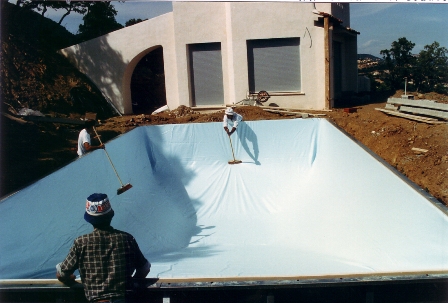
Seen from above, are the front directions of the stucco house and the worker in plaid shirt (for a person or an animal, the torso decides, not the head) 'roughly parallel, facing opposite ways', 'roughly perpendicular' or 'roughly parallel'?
roughly parallel, facing opposite ways

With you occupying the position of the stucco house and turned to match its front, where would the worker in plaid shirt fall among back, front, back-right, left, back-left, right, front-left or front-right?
front

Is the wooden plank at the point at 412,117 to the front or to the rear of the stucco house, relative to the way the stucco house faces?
to the front

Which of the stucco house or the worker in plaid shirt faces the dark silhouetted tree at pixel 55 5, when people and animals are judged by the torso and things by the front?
the worker in plaid shirt

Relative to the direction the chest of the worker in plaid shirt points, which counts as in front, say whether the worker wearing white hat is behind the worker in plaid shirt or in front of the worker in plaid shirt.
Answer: in front

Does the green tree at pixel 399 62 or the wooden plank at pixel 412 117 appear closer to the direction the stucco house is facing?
the wooden plank

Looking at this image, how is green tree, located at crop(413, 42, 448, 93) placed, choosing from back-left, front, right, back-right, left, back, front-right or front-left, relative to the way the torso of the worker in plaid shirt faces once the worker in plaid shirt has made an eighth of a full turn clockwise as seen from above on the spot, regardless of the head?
front

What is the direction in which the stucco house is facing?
toward the camera

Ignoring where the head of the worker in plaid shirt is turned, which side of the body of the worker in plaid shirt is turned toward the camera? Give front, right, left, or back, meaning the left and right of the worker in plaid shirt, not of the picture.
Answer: back

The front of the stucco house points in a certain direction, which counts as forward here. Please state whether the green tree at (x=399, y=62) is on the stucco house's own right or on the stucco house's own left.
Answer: on the stucco house's own left

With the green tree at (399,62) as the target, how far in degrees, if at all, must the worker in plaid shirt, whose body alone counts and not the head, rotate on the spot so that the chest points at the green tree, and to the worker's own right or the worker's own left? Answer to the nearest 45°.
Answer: approximately 45° to the worker's own right

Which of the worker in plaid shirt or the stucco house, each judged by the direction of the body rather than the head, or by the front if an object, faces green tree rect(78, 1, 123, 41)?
the worker in plaid shirt

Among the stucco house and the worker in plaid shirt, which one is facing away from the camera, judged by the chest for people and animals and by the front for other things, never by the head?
the worker in plaid shirt

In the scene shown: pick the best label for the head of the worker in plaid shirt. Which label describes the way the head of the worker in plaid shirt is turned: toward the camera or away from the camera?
away from the camera

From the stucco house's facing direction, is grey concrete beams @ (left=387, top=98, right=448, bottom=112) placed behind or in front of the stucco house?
in front

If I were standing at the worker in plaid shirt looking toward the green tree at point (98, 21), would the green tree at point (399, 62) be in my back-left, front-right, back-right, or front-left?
front-right

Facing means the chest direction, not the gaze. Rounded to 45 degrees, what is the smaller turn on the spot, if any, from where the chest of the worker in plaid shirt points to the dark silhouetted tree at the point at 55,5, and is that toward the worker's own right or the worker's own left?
0° — they already face it

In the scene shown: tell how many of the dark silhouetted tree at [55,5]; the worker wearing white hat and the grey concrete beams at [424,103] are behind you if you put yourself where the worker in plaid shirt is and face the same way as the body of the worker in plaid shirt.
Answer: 0

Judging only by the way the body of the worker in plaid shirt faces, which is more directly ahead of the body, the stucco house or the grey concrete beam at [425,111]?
the stucco house

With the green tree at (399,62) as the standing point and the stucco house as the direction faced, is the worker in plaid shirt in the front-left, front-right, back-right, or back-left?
front-left
